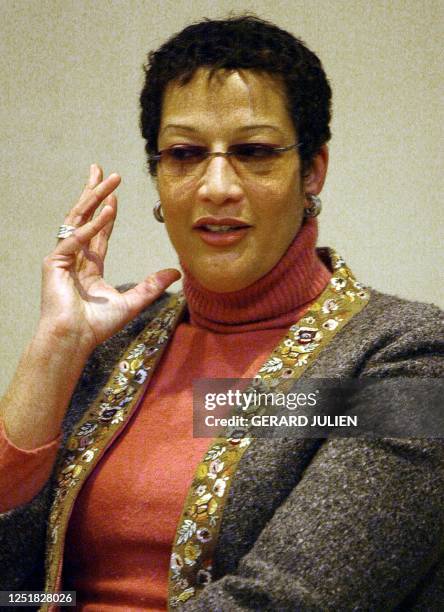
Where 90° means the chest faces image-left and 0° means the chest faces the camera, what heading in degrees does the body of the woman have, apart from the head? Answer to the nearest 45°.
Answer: approximately 45°
